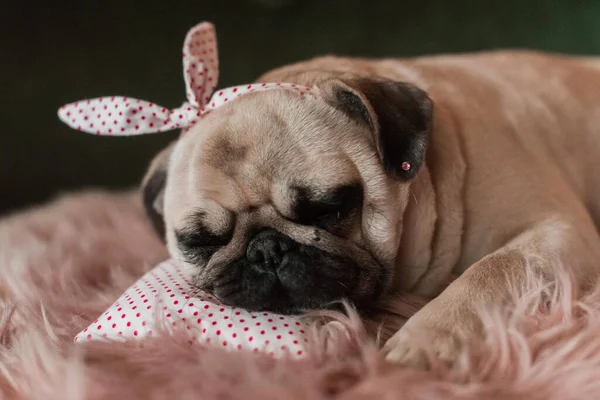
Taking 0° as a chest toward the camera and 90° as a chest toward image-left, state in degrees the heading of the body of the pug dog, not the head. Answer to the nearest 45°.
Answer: approximately 45°
